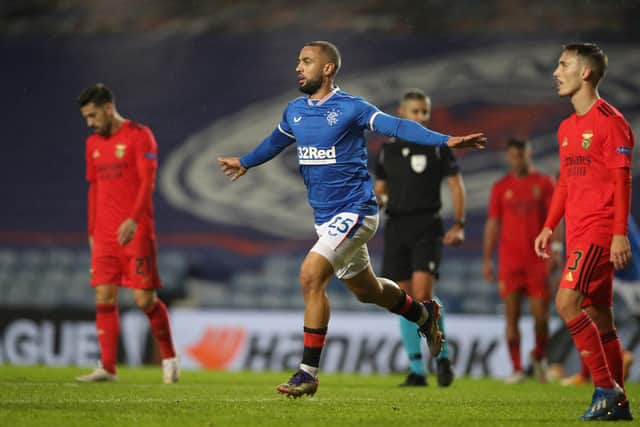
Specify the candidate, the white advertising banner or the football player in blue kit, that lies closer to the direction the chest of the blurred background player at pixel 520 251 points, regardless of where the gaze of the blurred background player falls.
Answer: the football player in blue kit

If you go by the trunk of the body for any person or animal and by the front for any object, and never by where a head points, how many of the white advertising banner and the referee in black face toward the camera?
2

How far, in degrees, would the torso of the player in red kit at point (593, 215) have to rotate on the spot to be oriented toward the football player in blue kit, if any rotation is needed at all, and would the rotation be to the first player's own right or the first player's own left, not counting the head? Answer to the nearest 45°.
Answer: approximately 45° to the first player's own right

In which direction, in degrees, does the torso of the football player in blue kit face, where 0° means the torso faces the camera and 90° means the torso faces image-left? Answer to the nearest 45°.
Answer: approximately 45°

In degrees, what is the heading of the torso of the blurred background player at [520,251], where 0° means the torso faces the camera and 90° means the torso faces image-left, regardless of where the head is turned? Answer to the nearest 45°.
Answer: approximately 0°

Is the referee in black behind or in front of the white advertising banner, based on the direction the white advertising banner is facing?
in front

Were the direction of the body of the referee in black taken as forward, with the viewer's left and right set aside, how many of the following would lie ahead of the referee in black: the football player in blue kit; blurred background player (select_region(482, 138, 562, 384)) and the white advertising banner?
1

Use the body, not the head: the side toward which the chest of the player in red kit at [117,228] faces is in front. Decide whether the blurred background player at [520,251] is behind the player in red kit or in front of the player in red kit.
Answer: behind

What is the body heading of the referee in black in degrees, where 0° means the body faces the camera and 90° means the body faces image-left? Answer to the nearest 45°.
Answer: approximately 0°

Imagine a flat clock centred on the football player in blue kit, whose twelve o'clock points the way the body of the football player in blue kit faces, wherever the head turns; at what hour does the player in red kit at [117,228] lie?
The player in red kit is roughly at 3 o'clock from the football player in blue kit.

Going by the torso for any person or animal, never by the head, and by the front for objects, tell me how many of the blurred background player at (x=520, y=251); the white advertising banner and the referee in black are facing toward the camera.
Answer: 3

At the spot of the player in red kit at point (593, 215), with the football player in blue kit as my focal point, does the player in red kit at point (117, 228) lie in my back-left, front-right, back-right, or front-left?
front-right

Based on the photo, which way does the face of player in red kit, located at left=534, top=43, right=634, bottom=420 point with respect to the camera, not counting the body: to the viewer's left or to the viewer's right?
to the viewer's left

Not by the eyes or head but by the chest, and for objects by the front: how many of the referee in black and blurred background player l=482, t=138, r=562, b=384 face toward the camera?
2

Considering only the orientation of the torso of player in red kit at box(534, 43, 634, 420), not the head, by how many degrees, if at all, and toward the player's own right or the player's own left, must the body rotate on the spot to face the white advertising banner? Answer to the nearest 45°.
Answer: approximately 90° to the player's own right

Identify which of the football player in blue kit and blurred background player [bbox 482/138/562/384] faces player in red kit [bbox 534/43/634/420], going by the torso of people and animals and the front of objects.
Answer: the blurred background player
